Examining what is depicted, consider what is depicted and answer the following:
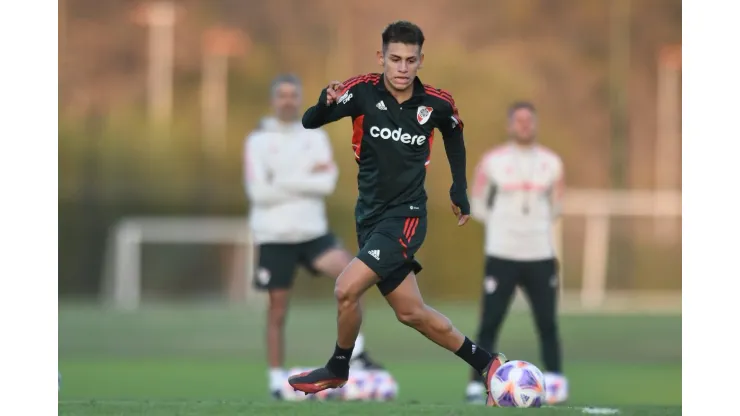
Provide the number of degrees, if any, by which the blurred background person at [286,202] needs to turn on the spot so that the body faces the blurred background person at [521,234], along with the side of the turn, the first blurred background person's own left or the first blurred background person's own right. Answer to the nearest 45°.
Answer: approximately 90° to the first blurred background person's own left

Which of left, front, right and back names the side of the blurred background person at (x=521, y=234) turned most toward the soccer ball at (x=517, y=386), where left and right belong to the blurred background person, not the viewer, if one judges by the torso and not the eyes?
front

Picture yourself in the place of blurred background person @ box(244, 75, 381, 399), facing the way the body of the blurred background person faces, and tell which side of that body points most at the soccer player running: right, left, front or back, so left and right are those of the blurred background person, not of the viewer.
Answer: front

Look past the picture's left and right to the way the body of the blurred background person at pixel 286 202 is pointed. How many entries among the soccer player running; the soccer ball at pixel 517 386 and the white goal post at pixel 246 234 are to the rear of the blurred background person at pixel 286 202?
1

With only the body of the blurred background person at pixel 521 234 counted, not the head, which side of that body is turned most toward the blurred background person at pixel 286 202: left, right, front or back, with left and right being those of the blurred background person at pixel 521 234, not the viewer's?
right

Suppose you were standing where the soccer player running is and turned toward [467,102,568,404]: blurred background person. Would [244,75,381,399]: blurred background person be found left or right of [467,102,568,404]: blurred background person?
left

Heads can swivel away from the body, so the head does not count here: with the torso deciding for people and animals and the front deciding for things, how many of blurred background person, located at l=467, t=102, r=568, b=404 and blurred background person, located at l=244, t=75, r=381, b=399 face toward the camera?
2

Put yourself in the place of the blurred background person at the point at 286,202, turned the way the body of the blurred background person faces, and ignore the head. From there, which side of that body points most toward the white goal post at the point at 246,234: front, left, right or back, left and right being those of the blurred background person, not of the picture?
back

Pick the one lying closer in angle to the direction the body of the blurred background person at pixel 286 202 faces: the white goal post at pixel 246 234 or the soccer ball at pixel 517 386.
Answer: the soccer ball

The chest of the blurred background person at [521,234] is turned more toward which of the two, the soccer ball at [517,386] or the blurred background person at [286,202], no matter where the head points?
the soccer ball

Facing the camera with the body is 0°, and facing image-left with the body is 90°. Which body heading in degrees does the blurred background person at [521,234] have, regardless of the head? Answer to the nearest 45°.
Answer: approximately 0°
